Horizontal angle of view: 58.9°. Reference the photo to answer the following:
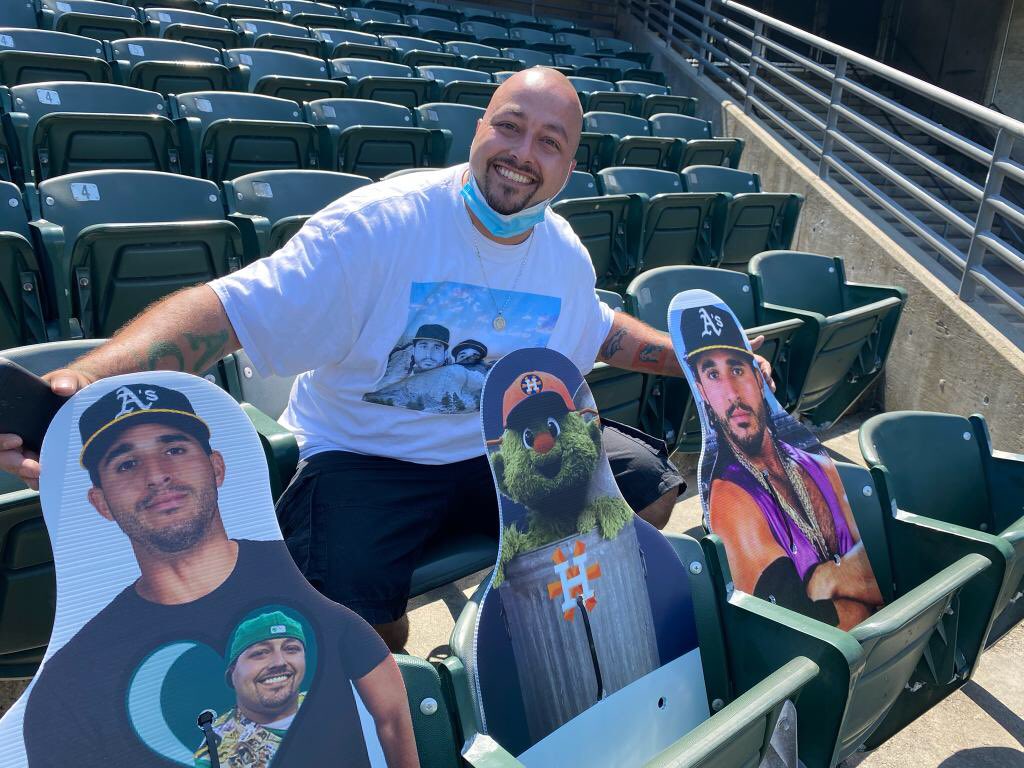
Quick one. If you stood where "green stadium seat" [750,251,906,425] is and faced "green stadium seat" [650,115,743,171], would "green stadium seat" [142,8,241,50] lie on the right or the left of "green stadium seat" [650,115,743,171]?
left

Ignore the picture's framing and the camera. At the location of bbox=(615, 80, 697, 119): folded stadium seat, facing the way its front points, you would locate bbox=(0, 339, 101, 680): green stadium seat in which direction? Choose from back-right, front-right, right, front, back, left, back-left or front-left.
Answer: front-right

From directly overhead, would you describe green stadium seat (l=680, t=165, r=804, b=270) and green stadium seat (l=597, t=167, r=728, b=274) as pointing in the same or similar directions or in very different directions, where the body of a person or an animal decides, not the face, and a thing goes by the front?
same or similar directions

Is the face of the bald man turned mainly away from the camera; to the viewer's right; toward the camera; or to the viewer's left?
toward the camera

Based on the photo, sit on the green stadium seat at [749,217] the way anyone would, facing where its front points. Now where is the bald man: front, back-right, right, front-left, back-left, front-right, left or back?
front-right

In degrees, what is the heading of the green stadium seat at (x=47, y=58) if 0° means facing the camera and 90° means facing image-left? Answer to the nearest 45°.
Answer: approximately 0°

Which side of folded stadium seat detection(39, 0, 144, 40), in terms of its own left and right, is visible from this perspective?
front

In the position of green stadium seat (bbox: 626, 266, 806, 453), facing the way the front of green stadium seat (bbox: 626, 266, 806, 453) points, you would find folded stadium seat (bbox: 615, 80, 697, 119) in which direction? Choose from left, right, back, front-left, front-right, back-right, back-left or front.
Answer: back-left

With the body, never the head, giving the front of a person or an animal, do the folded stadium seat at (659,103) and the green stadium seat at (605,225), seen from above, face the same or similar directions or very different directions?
same or similar directions

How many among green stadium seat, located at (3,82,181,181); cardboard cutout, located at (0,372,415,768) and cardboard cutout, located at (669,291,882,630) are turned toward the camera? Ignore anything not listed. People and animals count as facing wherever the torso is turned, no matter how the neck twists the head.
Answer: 3

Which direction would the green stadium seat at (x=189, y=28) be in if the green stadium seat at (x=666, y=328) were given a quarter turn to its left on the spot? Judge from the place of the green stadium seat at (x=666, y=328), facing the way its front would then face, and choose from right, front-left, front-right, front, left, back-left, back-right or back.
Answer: left

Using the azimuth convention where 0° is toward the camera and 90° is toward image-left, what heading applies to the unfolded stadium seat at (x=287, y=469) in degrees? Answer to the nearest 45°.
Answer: approximately 315°

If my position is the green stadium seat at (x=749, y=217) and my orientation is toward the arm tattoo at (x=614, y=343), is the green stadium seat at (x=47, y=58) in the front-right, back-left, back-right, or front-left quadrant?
front-right

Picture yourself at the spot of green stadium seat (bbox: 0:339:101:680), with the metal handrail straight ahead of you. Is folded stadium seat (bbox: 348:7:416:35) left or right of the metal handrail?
left

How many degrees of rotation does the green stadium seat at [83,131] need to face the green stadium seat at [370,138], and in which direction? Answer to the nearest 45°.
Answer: approximately 90° to its left

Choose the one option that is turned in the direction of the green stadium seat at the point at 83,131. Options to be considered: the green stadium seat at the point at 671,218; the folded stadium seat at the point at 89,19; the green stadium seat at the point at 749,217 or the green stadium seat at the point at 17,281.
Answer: the folded stadium seat
